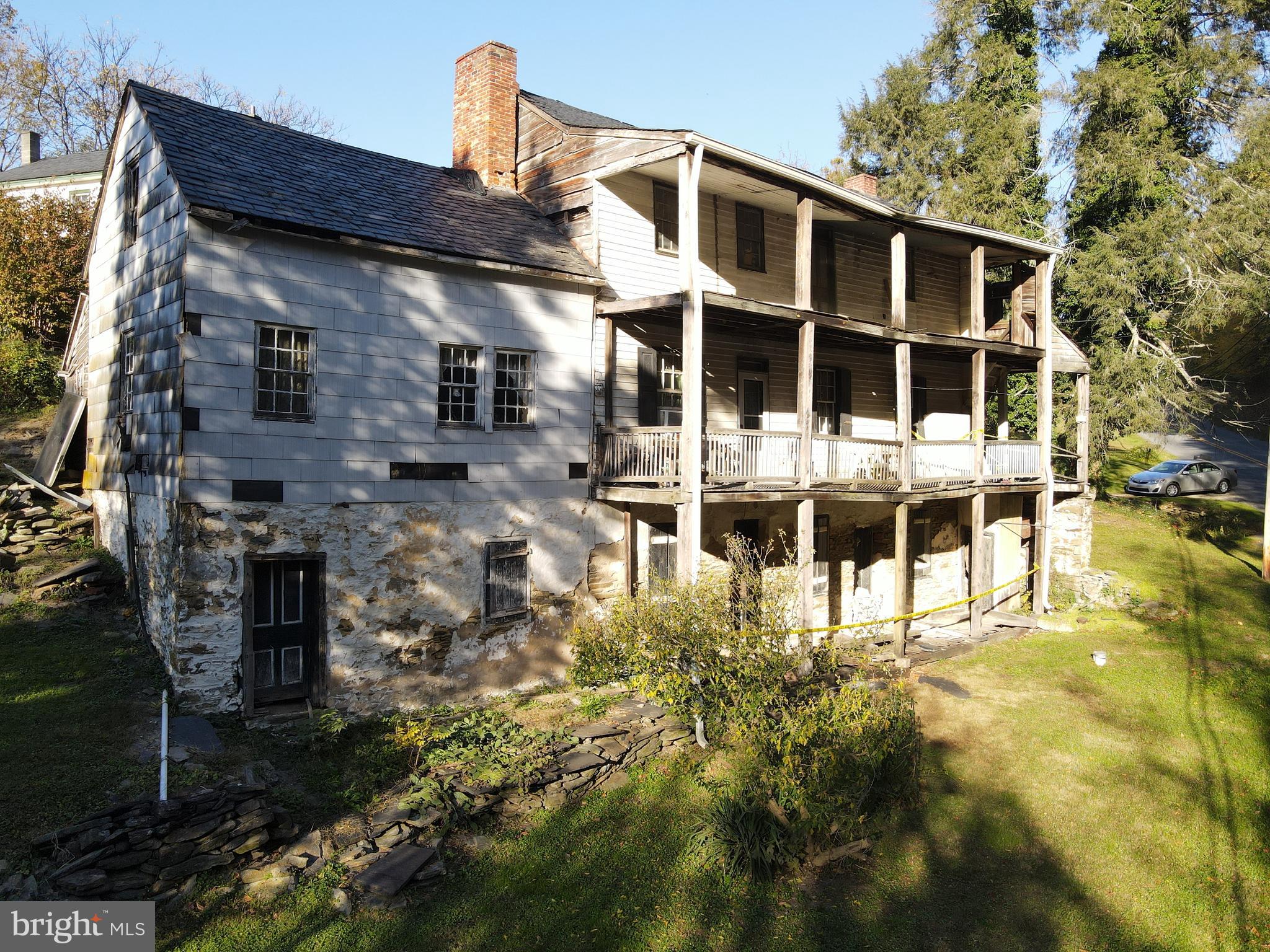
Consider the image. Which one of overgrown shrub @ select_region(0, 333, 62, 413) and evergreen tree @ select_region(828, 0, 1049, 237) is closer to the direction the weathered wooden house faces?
the evergreen tree

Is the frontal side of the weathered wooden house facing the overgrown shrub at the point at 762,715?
yes

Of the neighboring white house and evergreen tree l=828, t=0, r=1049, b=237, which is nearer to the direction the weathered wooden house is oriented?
the evergreen tree

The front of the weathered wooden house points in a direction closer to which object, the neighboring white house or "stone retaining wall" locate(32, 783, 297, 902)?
the stone retaining wall

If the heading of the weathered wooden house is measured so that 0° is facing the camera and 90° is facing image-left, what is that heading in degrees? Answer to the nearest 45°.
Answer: approximately 315°

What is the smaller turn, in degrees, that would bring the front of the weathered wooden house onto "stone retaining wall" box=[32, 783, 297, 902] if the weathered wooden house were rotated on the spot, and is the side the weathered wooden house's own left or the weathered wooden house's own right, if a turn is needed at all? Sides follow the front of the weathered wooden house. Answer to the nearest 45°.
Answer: approximately 45° to the weathered wooden house's own right

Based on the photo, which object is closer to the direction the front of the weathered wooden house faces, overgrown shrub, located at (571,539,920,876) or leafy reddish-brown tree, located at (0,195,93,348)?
the overgrown shrub

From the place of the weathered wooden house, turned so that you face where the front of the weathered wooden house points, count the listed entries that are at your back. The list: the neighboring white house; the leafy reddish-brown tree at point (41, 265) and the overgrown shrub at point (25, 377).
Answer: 3
